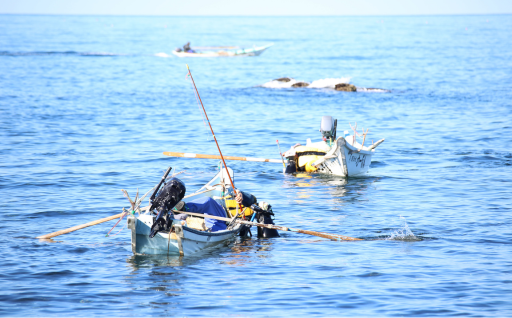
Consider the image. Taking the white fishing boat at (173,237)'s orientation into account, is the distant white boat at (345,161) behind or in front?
in front

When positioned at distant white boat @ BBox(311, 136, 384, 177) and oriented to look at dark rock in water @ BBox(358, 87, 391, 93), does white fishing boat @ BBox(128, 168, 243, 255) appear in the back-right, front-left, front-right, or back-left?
back-left

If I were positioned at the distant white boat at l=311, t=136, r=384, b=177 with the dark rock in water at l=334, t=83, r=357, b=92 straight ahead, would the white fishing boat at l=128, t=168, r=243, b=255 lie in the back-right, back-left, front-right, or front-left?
back-left

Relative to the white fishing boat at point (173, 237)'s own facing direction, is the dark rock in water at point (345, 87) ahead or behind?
ahead

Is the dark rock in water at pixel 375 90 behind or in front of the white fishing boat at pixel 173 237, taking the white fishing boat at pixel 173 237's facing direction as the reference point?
in front

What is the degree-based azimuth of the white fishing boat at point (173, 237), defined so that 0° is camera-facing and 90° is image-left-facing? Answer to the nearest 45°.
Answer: approximately 225°
